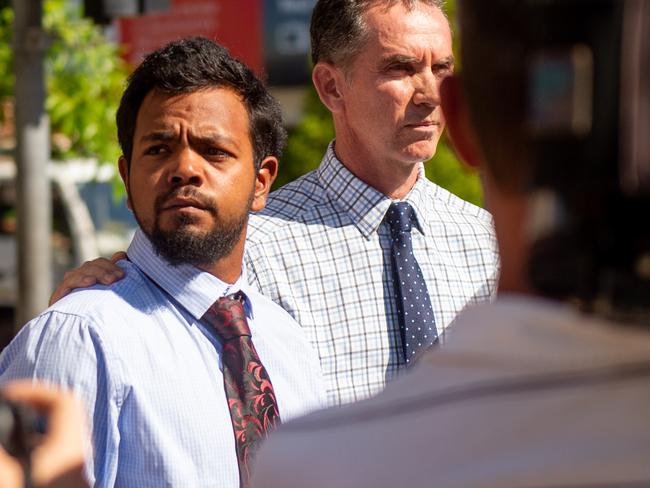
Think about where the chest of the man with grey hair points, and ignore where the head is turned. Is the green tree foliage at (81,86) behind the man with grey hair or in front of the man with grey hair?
behind

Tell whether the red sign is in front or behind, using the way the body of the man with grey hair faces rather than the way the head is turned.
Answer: behind

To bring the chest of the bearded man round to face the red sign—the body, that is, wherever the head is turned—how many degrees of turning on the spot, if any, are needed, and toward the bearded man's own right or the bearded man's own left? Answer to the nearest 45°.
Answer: approximately 135° to the bearded man's own left

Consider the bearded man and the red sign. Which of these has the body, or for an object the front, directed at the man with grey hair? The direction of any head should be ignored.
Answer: the red sign

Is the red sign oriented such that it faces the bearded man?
yes

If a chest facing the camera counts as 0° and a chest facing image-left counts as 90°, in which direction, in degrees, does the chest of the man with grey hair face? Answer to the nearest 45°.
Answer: approximately 315°

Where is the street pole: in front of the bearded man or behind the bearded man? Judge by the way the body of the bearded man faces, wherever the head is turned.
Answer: behind
